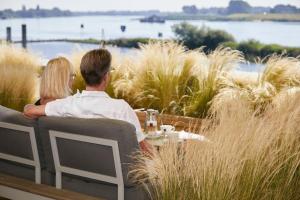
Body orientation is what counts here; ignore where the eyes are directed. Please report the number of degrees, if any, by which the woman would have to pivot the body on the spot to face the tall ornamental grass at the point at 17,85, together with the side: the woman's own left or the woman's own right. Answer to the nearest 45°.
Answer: approximately 45° to the woman's own left

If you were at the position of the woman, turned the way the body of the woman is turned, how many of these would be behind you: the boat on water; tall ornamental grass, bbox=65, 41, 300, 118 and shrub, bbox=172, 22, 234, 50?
0

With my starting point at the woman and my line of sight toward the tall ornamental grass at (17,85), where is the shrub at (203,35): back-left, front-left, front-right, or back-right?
front-right

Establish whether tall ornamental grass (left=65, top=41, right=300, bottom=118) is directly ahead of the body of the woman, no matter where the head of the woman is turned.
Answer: yes

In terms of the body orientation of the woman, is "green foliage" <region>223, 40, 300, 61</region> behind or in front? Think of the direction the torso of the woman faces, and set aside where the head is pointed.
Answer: in front

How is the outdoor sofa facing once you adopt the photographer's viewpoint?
facing away from the viewer and to the right of the viewer

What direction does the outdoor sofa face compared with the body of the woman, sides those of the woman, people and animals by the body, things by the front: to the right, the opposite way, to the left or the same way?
the same way

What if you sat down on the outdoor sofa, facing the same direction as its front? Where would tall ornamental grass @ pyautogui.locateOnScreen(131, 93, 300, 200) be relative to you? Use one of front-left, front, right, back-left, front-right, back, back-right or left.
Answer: right

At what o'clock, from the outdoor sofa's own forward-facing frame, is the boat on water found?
The boat on water is roughly at 11 o'clock from the outdoor sofa.

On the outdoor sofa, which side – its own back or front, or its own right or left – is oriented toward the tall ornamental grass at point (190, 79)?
front

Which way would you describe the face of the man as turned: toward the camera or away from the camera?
away from the camera

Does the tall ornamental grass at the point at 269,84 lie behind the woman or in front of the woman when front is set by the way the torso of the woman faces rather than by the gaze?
in front

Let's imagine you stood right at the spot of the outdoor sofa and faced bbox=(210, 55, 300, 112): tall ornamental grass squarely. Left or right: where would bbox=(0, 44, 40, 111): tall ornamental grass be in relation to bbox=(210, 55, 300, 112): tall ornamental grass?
left

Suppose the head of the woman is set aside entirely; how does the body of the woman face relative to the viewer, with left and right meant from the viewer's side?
facing away from the viewer and to the right of the viewer

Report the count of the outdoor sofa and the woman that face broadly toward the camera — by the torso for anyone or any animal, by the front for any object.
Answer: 0
